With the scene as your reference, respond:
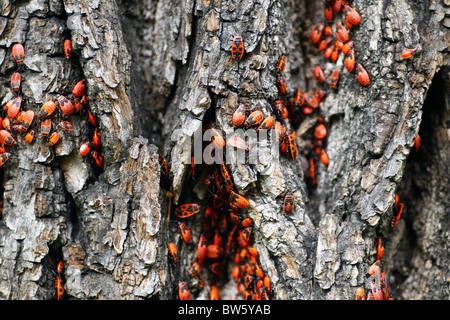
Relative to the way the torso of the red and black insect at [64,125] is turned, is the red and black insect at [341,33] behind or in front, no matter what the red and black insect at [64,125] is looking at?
behind

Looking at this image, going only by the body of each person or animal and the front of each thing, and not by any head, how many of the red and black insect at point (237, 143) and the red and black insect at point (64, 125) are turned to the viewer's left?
1

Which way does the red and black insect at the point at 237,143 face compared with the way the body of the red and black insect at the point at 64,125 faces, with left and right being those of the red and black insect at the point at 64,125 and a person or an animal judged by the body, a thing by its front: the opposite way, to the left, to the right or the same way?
the opposite way

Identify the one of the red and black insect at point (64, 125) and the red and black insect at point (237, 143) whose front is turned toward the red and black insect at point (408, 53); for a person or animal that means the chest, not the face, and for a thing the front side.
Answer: the red and black insect at point (237, 143)

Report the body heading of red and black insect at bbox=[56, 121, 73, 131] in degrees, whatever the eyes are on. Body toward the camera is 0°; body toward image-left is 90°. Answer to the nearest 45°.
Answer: approximately 90°

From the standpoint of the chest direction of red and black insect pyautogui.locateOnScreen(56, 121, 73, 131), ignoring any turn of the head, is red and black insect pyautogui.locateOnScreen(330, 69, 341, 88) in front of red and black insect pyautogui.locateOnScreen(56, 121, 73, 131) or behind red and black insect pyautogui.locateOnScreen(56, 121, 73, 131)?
behind

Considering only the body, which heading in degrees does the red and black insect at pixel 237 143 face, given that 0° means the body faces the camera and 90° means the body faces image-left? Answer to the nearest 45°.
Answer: approximately 270°

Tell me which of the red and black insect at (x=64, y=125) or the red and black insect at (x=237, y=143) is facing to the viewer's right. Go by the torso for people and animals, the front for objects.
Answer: the red and black insect at (x=237, y=143)

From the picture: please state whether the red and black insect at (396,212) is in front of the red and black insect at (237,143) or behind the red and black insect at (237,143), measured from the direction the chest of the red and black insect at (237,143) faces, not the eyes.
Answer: in front

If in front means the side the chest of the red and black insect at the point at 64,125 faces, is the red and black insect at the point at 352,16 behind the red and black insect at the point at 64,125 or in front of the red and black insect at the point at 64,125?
behind

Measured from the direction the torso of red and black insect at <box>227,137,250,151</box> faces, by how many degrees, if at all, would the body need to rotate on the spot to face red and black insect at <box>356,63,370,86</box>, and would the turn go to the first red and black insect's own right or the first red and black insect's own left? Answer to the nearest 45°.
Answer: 0° — it already faces it
